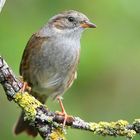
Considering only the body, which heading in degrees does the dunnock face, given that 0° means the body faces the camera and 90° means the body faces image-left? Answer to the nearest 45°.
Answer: approximately 315°
